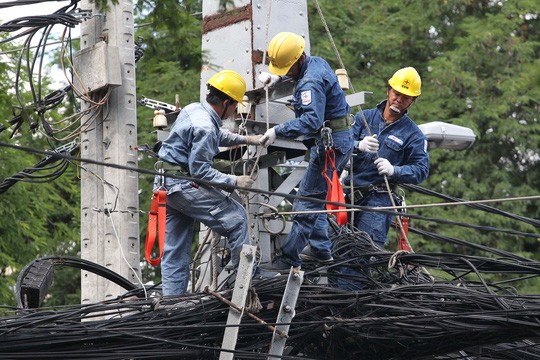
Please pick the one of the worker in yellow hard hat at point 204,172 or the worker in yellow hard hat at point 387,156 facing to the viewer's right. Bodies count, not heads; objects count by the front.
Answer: the worker in yellow hard hat at point 204,172

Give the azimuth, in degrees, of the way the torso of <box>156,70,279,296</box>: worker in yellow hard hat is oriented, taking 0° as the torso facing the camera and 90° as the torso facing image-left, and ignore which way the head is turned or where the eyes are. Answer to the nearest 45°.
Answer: approximately 270°

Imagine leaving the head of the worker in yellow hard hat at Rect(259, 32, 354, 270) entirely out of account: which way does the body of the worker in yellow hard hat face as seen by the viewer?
to the viewer's left

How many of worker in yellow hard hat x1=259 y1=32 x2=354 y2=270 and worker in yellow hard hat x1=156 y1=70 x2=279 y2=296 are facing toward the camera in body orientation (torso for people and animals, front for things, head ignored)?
0

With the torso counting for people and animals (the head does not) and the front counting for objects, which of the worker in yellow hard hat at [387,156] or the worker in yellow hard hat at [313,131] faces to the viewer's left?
the worker in yellow hard hat at [313,131]

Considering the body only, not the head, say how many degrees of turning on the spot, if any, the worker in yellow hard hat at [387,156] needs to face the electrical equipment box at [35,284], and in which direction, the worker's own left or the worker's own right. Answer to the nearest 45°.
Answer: approximately 45° to the worker's own right

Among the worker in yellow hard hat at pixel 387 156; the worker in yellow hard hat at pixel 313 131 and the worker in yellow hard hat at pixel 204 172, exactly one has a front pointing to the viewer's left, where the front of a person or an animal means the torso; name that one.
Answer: the worker in yellow hard hat at pixel 313 131

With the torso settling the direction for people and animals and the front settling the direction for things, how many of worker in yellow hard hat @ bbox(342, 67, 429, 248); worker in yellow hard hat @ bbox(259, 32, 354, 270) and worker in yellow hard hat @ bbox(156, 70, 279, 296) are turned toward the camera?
1

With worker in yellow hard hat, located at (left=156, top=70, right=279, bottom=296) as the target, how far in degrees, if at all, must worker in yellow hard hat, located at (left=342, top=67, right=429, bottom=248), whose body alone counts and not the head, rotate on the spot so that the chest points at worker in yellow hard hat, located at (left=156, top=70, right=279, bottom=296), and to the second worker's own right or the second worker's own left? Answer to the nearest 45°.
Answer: approximately 45° to the second worker's own right

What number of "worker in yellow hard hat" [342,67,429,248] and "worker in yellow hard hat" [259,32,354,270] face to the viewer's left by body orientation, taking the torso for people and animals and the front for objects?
1

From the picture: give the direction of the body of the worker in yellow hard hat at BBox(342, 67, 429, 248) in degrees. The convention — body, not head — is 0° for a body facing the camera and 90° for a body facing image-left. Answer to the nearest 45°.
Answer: approximately 0°
